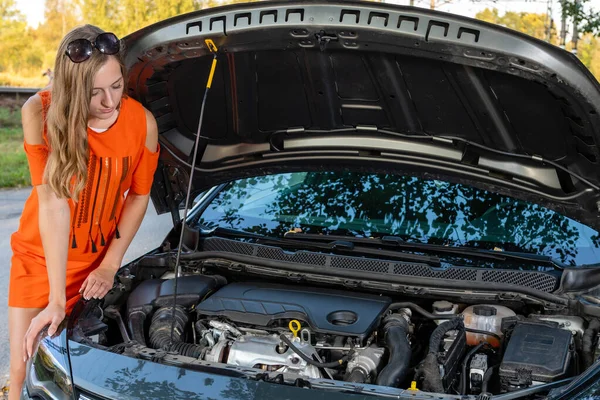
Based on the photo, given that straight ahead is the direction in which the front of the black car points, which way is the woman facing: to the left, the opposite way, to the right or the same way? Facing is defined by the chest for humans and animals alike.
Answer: to the left

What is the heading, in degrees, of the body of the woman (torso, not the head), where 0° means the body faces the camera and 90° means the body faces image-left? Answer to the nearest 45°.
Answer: approximately 315°

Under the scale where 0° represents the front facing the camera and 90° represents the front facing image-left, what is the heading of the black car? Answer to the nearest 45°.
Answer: approximately 45°

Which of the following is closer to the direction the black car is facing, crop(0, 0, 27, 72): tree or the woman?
the woman

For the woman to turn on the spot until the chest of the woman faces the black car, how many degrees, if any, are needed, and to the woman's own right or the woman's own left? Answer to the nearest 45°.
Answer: approximately 45° to the woman's own left

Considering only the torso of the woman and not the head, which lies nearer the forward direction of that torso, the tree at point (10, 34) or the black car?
the black car

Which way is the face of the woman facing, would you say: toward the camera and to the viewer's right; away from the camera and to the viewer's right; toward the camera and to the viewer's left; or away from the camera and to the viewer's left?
toward the camera and to the viewer's right

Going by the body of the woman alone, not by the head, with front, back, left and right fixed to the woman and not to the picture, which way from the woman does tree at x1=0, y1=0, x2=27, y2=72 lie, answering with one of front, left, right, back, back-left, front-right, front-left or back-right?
back-left

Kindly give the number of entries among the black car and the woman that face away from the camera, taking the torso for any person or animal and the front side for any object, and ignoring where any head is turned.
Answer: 0
